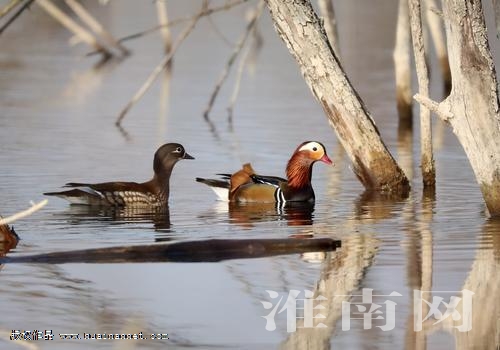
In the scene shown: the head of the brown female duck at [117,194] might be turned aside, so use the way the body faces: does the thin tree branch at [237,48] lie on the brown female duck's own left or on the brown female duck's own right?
on the brown female duck's own left

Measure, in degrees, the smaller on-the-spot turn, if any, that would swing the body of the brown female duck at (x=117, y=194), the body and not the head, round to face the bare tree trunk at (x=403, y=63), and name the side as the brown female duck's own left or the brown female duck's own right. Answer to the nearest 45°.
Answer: approximately 45° to the brown female duck's own left

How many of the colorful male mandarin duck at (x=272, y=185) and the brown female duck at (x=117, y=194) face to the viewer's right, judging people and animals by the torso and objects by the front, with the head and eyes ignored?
2

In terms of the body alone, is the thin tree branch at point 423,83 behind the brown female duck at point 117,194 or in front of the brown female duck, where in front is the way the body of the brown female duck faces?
in front

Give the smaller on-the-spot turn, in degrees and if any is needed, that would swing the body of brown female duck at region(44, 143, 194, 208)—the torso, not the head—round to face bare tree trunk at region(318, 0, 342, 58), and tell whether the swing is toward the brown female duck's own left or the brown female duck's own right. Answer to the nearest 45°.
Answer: approximately 45° to the brown female duck's own left

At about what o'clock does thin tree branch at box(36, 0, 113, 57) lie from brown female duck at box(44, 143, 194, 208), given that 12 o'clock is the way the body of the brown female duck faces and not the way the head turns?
The thin tree branch is roughly at 9 o'clock from the brown female duck.

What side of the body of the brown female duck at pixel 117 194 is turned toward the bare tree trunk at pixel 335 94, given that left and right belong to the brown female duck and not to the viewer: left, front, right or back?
front

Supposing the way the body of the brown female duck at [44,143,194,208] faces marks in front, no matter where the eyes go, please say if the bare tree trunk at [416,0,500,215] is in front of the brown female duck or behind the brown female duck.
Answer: in front

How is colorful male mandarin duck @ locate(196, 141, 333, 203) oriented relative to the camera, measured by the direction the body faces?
to the viewer's right

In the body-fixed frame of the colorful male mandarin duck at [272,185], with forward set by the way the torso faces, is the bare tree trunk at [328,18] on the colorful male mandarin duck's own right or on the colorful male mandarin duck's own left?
on the colorful male mandarin duck's own left

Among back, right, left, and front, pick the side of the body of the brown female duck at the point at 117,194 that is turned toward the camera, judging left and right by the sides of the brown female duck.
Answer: right

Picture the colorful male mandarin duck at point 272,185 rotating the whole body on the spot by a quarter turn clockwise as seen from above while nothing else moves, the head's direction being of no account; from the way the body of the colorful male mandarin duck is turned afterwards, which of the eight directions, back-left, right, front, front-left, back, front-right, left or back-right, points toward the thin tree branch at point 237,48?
back

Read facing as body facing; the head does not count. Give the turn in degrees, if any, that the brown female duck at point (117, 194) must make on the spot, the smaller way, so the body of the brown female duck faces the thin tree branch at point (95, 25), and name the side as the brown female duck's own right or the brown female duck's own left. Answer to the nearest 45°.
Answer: approximately 90° to the brown female duck's own left
